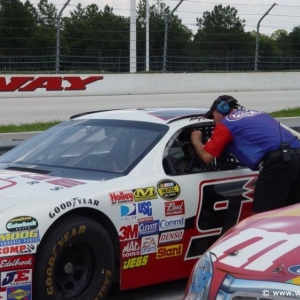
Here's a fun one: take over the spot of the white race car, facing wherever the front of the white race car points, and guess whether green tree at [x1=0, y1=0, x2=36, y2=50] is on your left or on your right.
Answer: on your right

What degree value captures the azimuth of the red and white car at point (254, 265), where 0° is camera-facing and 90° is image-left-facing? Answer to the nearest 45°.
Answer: approximately 45°

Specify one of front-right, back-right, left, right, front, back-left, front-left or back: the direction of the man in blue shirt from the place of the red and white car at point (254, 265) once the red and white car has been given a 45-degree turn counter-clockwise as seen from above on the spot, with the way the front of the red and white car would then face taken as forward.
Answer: back

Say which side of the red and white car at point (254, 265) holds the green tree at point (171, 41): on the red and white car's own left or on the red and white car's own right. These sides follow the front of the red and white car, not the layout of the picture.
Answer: on the red and white car's own right

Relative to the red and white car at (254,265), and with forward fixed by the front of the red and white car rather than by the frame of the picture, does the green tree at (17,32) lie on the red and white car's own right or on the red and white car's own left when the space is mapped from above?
on the red and white car's own right

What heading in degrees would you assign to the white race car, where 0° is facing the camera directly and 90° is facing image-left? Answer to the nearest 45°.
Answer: approximately 45°

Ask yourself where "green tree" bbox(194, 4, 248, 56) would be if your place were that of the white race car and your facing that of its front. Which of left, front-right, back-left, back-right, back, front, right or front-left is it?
back-right

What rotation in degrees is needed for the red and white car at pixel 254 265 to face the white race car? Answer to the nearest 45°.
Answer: approximately 90° to its right
